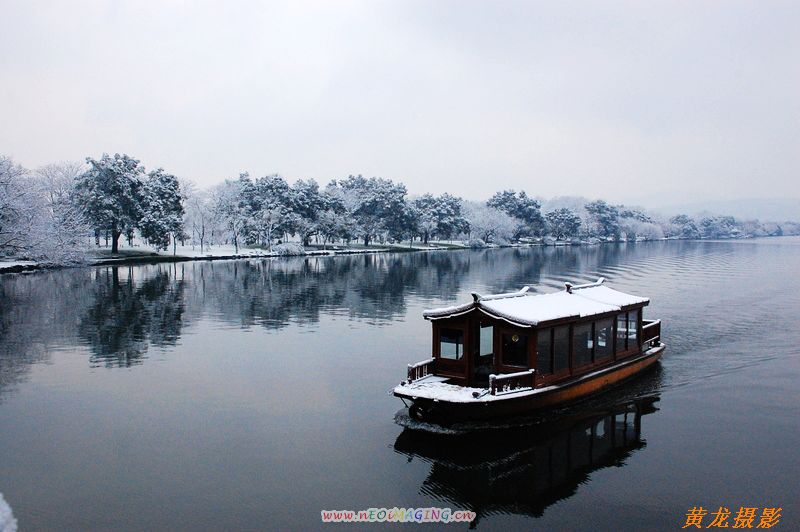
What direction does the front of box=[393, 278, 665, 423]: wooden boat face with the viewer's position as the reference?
facing the viewer and to the left of the viewer
